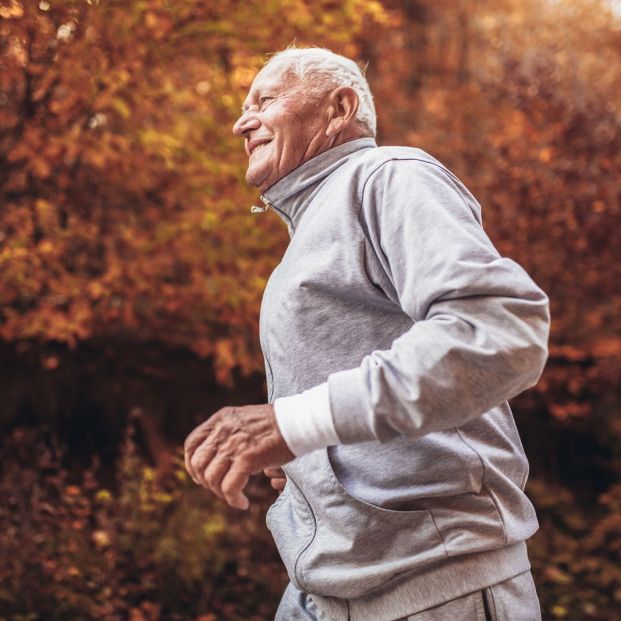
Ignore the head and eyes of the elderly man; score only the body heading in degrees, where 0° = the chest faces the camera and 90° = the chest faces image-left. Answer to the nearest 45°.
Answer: approximately 90°

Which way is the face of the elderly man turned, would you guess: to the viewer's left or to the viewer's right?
to the viewer's left
